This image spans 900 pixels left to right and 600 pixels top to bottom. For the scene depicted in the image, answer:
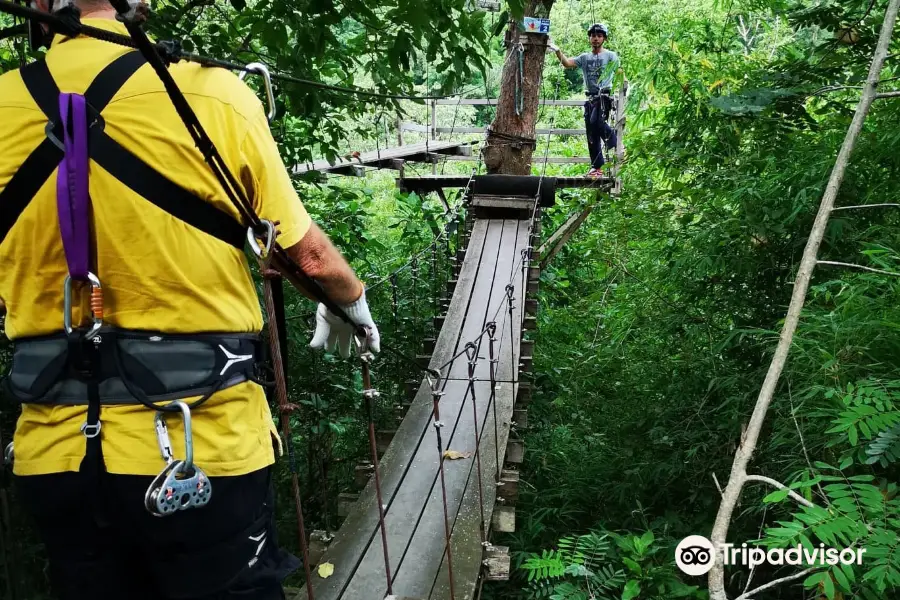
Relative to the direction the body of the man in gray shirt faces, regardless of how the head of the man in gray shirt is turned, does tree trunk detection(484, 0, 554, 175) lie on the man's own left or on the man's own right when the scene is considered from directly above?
on the man's own right

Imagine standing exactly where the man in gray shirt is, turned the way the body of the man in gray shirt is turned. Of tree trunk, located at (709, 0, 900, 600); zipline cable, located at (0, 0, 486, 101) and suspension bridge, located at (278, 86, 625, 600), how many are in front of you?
3

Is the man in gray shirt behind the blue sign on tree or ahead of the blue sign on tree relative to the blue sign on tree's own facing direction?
behind

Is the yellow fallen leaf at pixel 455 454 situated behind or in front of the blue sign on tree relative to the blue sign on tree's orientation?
in front

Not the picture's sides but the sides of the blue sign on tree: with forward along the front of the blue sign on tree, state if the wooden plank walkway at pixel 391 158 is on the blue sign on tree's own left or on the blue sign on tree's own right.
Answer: on the blue sign on tree's own right

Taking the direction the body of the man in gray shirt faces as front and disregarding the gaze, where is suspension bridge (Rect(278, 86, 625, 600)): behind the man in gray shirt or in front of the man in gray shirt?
in front

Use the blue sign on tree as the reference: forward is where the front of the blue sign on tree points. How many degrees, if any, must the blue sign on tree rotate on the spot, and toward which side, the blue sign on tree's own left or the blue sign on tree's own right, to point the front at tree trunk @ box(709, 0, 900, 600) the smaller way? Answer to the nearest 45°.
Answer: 0° — it already faces it

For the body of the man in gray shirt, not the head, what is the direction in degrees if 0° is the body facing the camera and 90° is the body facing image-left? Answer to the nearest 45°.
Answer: approximately 0°

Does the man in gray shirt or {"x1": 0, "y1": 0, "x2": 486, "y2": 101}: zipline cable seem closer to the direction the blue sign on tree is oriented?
the zipline cable

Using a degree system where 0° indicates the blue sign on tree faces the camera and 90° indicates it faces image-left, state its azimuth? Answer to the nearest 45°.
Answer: approximately 0°

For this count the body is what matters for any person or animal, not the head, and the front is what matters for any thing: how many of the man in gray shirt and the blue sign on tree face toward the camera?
2
